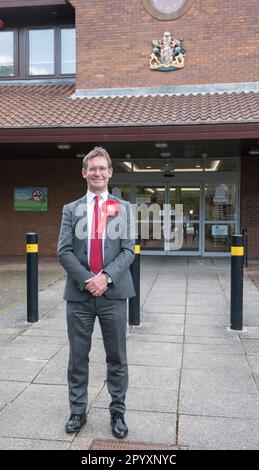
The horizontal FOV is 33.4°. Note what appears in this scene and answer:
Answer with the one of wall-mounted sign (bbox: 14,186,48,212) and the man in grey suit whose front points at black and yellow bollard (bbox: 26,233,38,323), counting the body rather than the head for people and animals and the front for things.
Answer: the wall-mounted sign

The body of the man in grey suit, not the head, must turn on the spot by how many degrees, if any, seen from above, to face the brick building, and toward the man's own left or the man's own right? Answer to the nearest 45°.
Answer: approximately 180°

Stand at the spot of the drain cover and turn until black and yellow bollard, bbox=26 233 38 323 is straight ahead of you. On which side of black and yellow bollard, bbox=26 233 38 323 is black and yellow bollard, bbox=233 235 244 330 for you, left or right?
right

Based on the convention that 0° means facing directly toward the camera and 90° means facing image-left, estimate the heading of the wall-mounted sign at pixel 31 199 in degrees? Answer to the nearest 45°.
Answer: approximately 0°

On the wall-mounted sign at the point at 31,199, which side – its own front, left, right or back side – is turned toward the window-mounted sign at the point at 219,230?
left

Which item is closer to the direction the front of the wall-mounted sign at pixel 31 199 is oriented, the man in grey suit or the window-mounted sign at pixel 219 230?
the man in grey suit

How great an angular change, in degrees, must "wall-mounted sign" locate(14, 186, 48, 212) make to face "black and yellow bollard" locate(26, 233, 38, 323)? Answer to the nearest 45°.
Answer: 0° — it already faces it

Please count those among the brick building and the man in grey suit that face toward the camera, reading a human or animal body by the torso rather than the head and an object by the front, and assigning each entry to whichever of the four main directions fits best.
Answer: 2
